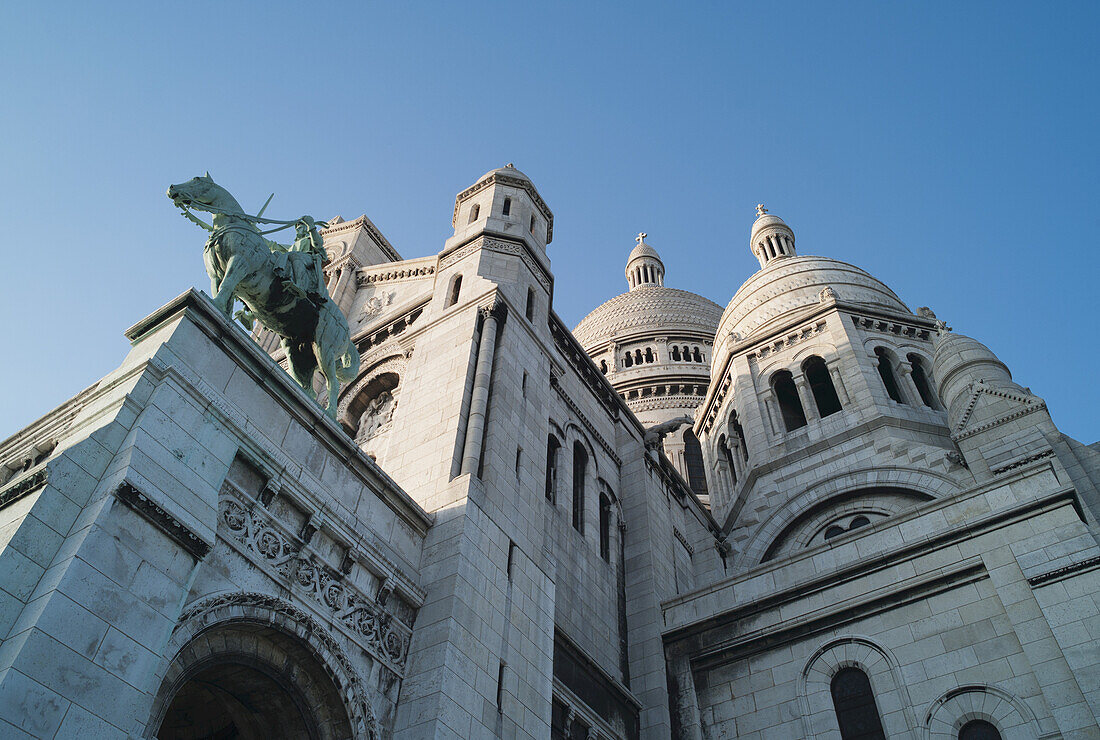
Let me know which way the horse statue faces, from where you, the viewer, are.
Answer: facing the viewer and to the left of the viewer
